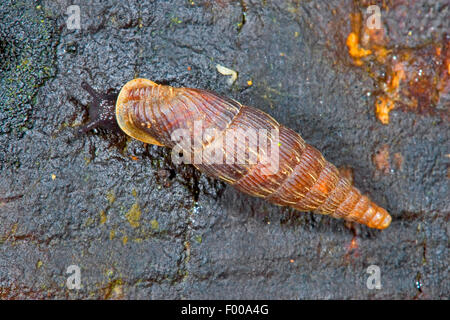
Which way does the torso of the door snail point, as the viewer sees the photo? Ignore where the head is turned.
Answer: to the viewer's left
